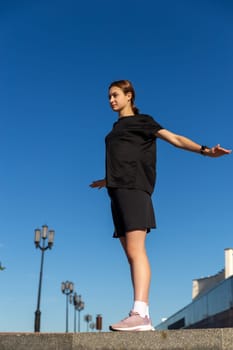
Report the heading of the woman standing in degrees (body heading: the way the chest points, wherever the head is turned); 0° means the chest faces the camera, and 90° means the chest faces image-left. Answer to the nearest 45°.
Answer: approximately 45°
